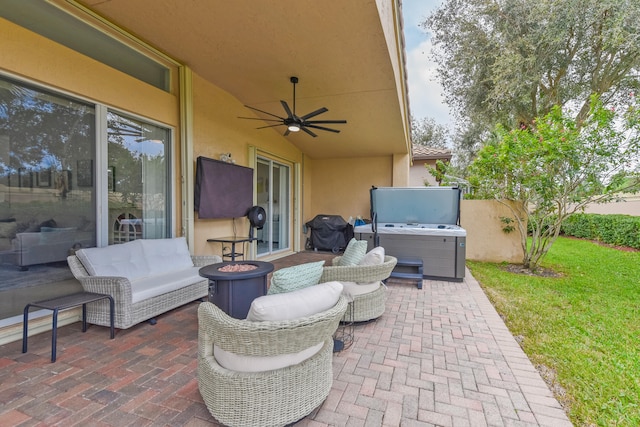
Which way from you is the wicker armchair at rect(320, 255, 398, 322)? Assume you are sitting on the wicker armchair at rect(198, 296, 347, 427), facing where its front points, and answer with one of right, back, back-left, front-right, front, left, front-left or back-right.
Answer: front-right

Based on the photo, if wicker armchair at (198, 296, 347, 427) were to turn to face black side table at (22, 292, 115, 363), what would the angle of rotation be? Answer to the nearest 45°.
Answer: approximately 45° to its left

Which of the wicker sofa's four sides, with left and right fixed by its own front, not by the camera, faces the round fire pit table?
front

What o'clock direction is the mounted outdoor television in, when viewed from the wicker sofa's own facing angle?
The mounted outdoor television is roughly at 9 o'clock from the wicker sofa.

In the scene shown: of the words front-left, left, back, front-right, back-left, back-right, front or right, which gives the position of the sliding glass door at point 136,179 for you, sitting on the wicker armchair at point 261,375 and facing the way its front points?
front-left

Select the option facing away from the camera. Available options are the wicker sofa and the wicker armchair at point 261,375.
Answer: the wicker armchair

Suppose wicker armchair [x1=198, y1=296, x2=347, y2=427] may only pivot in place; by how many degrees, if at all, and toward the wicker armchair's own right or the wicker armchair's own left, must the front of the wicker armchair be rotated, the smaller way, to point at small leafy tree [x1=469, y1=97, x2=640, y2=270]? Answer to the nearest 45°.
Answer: approximately 45° to the wicker armchair's own right

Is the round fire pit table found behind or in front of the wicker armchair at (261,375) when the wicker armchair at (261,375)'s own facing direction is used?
in front

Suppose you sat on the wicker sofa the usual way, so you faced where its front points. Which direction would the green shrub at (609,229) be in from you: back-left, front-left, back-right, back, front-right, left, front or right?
front-left

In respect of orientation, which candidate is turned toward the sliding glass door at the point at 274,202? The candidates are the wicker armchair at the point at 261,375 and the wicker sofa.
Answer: the wicker armchair

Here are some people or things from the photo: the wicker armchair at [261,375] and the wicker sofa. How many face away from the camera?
1

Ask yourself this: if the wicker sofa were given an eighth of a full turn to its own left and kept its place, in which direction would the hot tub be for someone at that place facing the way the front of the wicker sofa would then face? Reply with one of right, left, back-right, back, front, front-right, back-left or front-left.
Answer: front

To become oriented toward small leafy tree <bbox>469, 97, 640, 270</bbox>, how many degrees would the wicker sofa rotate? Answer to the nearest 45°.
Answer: approximately 45° to its left

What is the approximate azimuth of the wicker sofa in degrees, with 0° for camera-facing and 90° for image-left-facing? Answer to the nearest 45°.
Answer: approximately 315°

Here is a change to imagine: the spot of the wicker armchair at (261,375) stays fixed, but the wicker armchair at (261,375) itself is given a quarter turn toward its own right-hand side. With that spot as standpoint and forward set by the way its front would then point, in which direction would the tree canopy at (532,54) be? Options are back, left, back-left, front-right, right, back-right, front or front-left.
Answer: front-left

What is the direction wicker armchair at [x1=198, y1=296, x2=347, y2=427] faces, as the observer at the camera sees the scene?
facing away from the viewer
